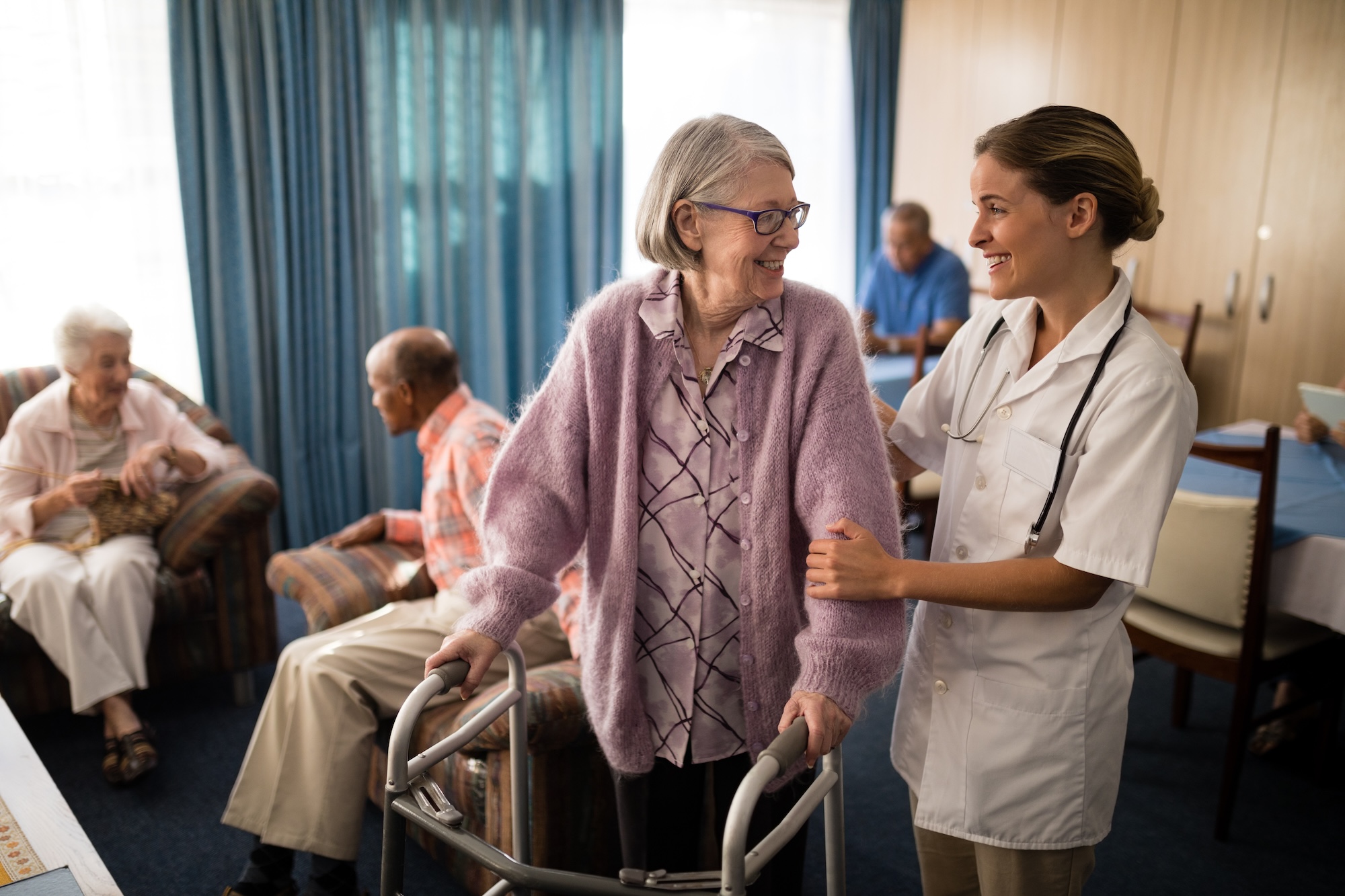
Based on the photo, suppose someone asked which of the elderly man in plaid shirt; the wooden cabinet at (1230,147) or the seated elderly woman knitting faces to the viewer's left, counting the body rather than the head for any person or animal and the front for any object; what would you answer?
the elderly man in plaid shirt

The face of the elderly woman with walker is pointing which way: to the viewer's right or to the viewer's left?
to the viewer's right

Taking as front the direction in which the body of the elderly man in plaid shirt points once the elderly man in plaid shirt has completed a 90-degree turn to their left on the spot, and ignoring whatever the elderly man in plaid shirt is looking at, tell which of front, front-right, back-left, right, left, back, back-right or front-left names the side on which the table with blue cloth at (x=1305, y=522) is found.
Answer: left

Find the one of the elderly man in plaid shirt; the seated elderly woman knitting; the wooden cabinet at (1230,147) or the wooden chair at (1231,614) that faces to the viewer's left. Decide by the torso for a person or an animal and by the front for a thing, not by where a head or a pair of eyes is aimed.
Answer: the elderly man in plaid shirt

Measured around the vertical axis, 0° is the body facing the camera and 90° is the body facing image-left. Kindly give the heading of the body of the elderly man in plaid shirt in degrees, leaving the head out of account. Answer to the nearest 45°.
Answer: approximately 90°

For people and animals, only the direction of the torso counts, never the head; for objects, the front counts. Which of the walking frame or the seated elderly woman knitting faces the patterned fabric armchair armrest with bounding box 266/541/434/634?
the seated elderly woman knitting

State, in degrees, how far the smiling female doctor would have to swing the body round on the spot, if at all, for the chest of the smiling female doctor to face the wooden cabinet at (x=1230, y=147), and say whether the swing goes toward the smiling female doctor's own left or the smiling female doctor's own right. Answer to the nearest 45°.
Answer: approximately 135° to the smiling female doctor's own right

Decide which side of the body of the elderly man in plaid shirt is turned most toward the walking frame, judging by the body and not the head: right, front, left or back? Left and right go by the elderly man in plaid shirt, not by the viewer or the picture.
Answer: left

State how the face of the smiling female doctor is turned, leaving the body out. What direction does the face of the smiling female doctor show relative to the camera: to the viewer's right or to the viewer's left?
to the viewer's left

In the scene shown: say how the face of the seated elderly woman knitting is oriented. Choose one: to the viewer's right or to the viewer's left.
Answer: to the viewer's right

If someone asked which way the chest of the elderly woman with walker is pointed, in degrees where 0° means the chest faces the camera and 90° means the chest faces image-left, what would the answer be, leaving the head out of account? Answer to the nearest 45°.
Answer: approximately 0°
